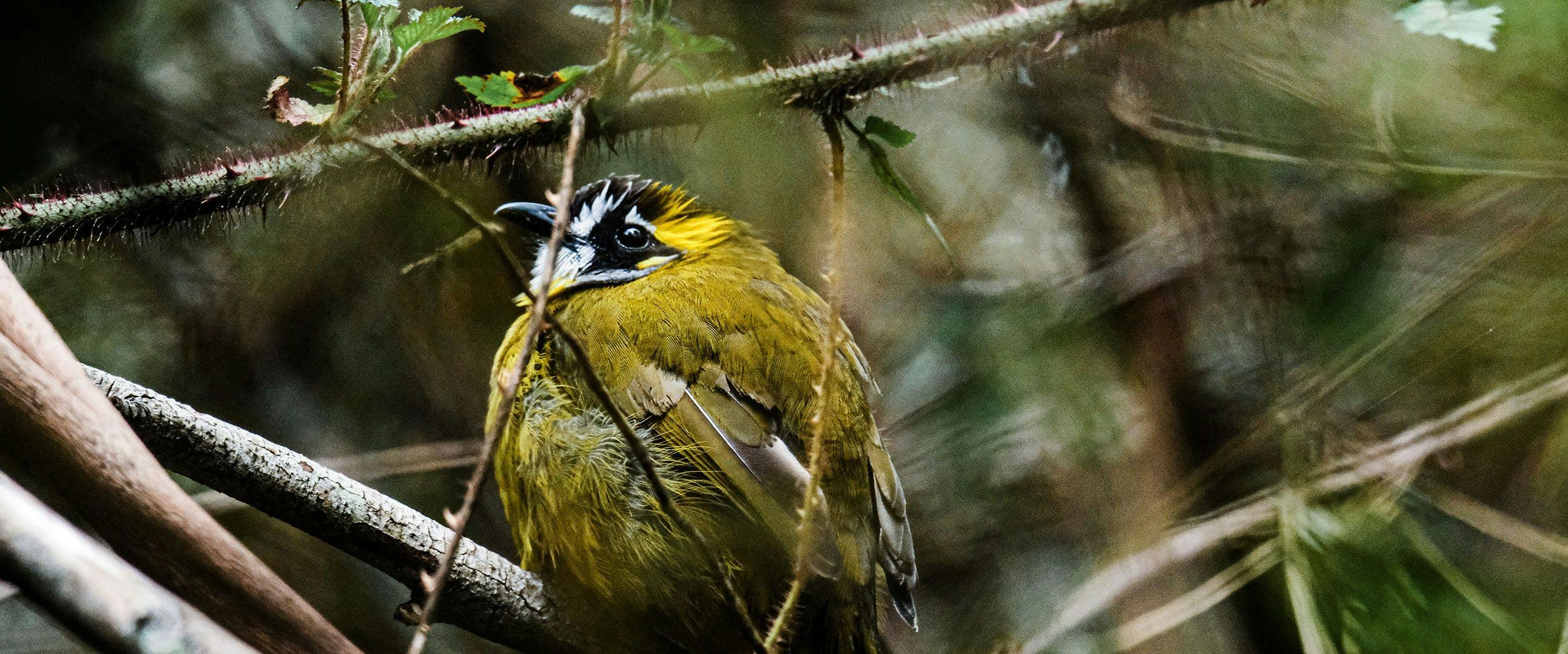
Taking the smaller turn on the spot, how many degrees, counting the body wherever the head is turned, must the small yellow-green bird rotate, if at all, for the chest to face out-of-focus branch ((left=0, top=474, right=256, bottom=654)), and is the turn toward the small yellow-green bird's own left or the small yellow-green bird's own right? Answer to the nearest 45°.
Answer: approximately 45° to the small yellow-green bird's own left

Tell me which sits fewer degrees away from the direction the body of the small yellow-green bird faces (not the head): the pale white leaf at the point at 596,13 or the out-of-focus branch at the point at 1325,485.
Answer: the pale white leaf

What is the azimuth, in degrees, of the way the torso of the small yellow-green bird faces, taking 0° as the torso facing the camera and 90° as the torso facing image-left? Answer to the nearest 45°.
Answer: approximately 90°

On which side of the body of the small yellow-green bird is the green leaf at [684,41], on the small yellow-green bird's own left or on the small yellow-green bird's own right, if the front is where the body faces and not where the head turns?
on the small yellow-green bird's own left

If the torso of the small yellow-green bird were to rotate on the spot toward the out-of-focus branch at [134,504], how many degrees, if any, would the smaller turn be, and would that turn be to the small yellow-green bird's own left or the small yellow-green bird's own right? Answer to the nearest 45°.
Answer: approximately 45° to the small yellow-green bird's own left

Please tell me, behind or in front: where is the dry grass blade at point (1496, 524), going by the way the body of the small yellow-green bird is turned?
behind
